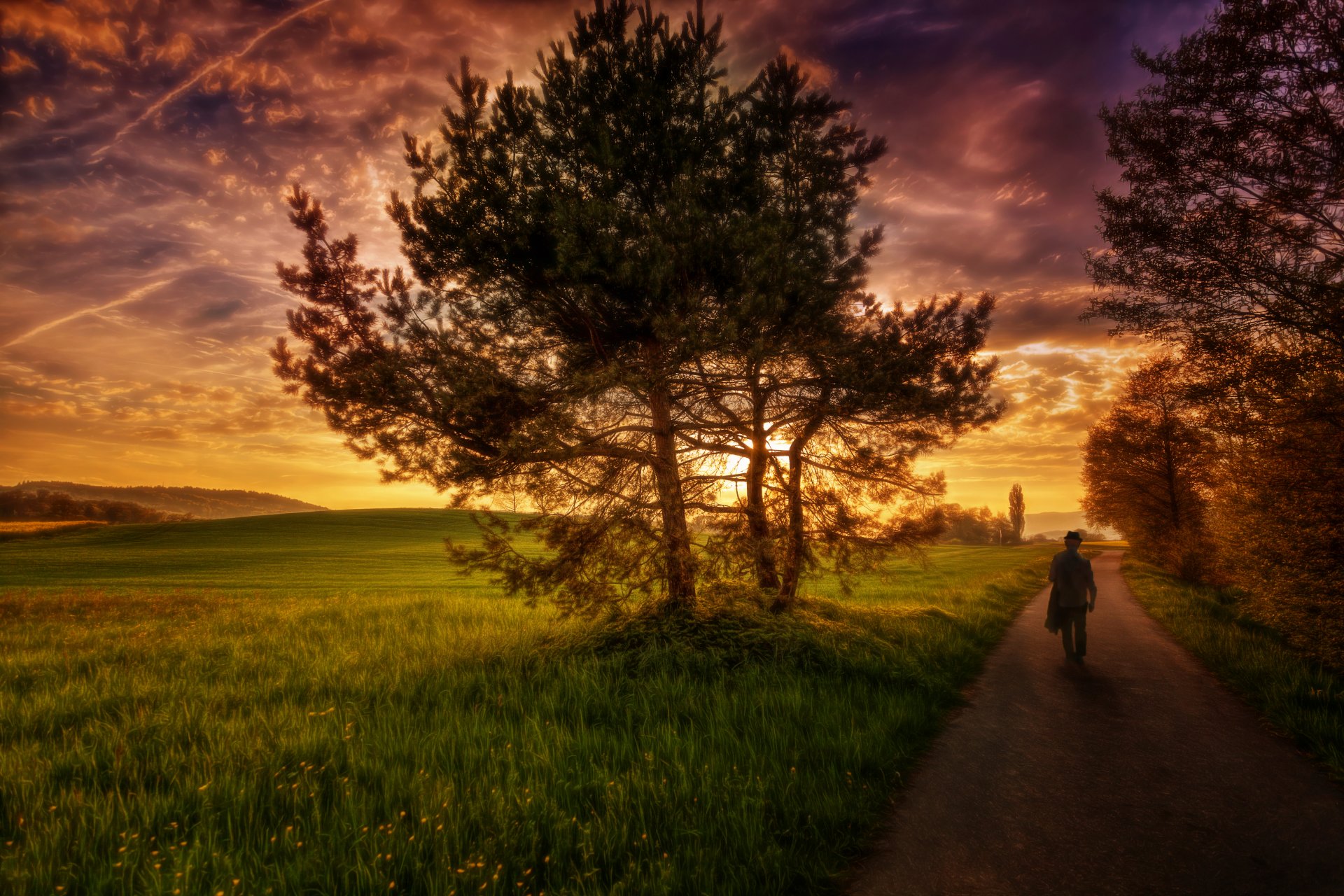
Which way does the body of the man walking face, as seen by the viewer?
away from the camera

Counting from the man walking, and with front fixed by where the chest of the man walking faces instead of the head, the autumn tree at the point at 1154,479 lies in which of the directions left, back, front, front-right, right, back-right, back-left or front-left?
front
